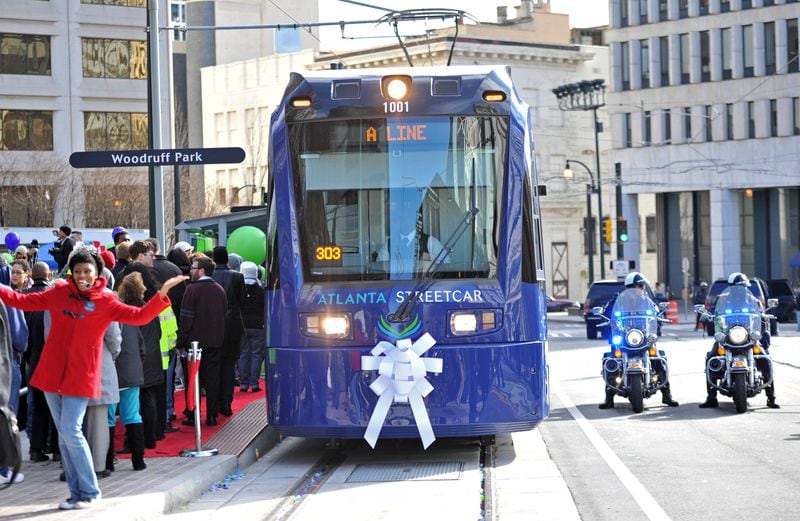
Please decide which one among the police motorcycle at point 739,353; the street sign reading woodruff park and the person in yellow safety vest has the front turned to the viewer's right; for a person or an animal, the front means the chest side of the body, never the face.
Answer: the person in yellow safety vest

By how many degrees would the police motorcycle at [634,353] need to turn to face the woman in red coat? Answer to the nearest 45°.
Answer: approximately 45° to its right

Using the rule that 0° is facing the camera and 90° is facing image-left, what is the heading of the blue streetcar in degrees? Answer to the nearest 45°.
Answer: approximately 0°

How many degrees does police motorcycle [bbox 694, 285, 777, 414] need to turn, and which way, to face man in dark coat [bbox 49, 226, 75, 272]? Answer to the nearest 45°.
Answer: approximately 90° to its right

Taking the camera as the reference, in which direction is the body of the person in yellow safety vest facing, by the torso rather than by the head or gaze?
to the viewer's right

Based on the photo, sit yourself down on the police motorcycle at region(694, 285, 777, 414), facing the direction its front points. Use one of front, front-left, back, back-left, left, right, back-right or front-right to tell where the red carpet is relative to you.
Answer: front-right

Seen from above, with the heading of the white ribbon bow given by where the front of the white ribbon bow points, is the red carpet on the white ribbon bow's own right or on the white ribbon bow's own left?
on the white ribbon bow's own right

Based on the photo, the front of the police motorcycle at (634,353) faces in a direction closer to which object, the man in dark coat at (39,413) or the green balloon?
the man in dark coat

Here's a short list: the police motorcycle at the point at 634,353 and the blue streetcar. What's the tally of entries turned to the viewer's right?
0
